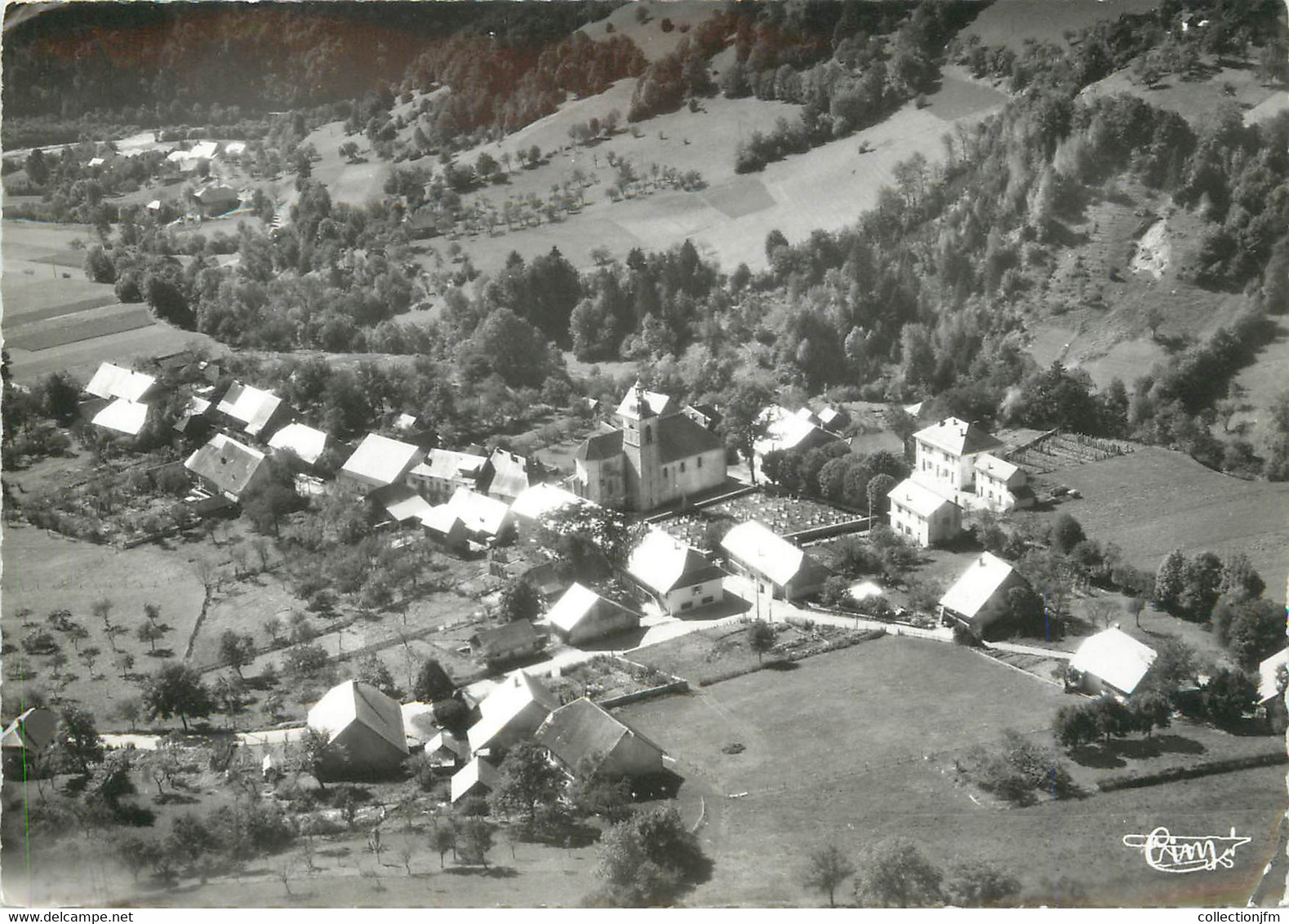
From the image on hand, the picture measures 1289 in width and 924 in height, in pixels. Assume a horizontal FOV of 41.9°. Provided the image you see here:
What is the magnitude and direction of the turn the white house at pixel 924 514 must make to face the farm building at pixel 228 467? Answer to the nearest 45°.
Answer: approximately 45° to its right

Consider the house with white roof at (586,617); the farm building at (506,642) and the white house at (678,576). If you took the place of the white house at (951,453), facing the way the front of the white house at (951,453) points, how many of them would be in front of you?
3

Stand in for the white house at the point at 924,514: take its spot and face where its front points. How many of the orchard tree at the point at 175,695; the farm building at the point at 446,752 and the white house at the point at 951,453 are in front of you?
2

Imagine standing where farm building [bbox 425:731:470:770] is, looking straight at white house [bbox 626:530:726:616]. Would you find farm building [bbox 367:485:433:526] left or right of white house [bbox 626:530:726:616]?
left

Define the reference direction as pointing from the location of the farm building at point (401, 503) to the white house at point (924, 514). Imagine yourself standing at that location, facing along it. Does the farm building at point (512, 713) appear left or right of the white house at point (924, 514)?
right
